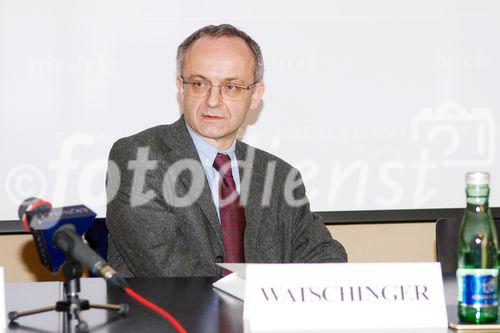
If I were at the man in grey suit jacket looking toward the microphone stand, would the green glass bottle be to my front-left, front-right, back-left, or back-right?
front-left

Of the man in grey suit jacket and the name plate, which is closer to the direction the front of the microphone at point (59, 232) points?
the man in grey suit jacket

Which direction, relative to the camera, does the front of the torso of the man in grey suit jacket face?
toward the camera

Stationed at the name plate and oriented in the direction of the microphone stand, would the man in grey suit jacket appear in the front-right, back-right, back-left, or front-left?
front-right

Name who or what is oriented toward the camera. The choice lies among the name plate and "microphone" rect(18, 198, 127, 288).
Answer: the name plate

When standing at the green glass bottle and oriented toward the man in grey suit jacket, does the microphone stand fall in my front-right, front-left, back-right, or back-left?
front-left

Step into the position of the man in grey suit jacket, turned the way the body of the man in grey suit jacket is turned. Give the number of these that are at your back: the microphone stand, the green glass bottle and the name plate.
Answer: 0

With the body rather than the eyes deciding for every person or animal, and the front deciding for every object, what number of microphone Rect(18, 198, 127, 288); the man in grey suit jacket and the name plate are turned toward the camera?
2

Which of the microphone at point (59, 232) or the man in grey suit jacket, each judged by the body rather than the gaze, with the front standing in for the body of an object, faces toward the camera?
the man in grey suit jacket

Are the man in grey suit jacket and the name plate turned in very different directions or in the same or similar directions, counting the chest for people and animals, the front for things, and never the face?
same or similar directions

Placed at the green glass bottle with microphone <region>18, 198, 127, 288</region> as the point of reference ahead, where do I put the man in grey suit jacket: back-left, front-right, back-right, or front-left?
front-right

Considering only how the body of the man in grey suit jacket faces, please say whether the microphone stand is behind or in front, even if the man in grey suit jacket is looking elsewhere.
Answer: in front

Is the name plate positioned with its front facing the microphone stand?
no

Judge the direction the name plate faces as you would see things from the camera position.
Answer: facing the viewer
